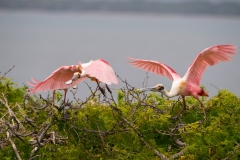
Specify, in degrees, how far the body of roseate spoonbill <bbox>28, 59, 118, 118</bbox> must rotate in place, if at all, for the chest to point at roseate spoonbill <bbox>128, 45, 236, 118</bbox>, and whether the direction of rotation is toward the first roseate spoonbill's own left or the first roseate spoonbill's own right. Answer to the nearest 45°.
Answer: approximately 135° to the first roseate spoonbill's own left
